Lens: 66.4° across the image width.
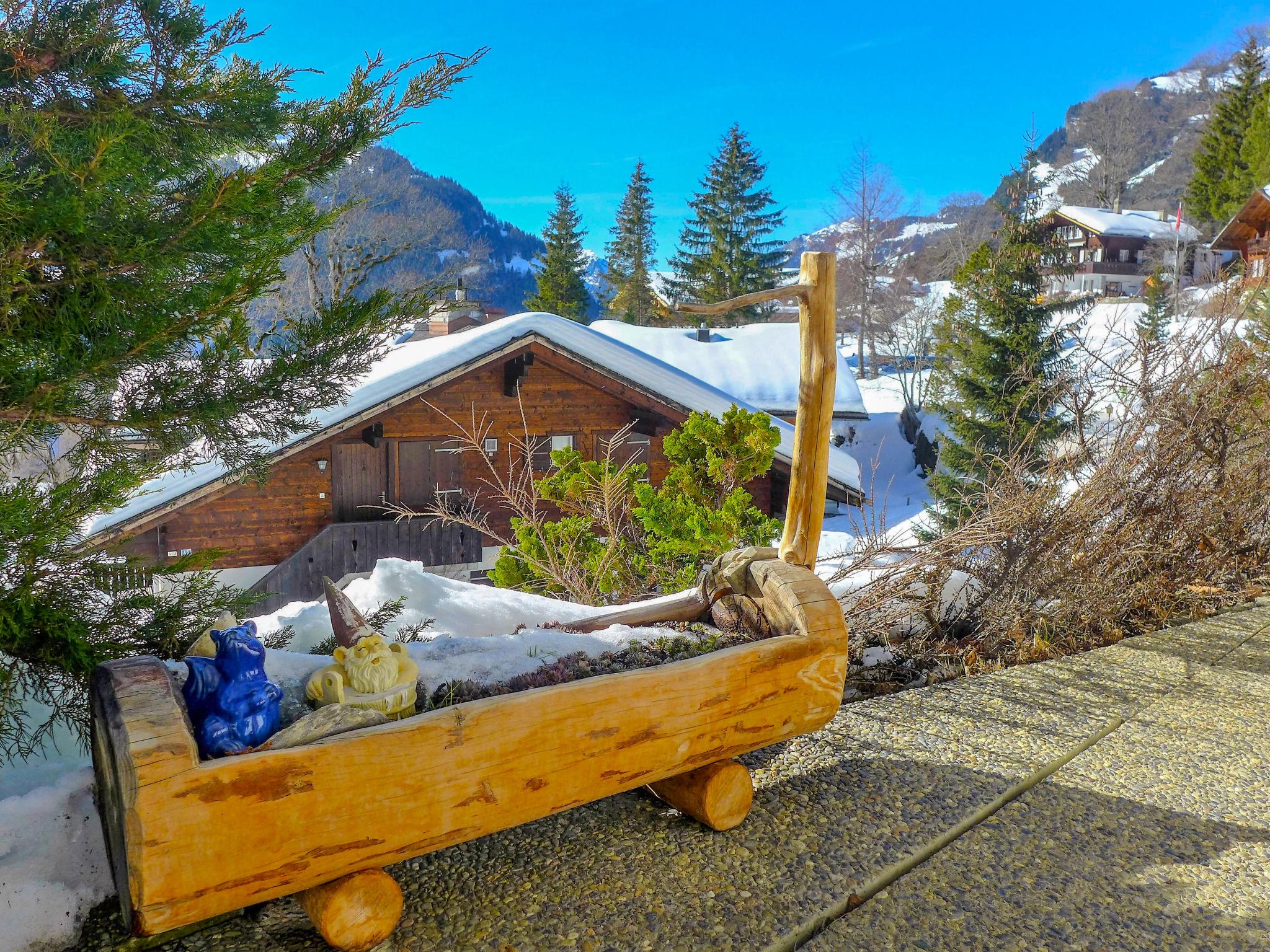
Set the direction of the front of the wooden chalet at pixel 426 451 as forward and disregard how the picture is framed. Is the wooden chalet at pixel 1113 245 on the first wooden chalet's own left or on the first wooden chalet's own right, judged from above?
on the first wooden chalet's own left

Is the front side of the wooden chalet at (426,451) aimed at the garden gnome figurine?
yes
